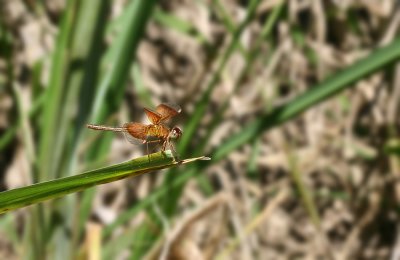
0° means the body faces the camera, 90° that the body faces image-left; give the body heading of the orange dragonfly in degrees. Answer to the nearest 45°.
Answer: approximately 270°
